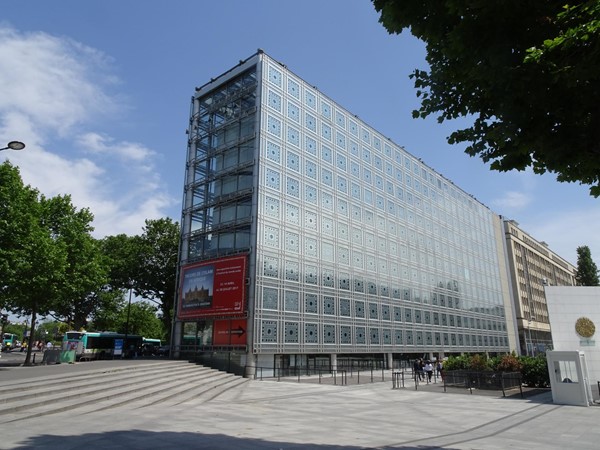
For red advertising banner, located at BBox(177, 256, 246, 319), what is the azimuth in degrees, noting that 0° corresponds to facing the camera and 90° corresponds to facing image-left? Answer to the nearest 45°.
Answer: approximately 45°

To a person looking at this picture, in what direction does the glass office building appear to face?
facing the viewer and to the right of the viewer

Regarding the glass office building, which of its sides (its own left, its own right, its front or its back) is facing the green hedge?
front

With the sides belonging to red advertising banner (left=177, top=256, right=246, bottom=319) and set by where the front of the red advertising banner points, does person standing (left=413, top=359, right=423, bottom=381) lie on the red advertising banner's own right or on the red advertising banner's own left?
on the red advertising banner's own left

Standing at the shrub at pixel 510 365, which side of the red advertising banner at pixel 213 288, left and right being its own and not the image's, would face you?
left

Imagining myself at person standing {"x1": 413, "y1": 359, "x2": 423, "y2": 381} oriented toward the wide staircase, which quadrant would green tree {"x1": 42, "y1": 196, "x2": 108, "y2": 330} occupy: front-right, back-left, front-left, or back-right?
front-right

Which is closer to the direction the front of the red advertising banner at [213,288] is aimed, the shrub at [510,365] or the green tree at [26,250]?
the green tree

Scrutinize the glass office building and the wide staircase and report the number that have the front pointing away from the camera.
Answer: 0

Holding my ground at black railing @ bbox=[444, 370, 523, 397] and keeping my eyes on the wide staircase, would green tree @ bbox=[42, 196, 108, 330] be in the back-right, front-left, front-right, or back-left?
front-right
